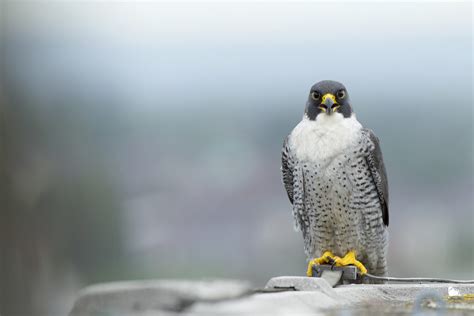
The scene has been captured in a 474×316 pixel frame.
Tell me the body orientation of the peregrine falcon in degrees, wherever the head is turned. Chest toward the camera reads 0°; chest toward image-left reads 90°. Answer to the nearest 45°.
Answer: approximately 0°
